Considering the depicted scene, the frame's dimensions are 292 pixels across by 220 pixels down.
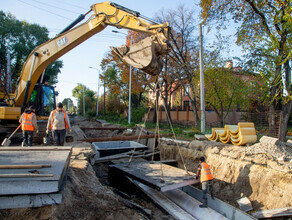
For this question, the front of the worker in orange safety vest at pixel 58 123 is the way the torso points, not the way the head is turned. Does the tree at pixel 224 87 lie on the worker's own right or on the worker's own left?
on the worker's own left

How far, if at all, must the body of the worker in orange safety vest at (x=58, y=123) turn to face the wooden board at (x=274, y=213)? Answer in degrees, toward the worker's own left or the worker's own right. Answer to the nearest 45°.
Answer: approximately 45° to the worker's own left

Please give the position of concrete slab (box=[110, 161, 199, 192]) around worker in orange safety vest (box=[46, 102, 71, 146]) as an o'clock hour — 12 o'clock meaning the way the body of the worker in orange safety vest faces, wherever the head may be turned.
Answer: The concrete slab is roughly at 10 o'clock from the worker in orange safety vest.

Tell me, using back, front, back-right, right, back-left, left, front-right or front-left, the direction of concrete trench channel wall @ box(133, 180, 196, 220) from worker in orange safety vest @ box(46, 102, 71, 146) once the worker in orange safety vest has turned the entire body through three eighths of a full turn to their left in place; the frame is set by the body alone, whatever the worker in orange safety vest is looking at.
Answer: right

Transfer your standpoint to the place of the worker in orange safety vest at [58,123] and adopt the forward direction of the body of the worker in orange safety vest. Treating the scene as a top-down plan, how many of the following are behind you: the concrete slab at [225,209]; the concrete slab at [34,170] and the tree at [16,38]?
1

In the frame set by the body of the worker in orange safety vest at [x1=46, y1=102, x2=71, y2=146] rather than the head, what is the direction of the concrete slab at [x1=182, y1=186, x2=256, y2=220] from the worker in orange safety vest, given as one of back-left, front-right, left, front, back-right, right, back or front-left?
front-left

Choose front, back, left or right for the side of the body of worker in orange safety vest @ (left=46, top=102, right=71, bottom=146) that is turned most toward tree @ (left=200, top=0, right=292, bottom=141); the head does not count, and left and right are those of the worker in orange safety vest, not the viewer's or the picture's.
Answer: left

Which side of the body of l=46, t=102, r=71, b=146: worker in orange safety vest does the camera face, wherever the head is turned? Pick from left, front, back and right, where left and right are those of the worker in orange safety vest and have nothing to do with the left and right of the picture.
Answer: front

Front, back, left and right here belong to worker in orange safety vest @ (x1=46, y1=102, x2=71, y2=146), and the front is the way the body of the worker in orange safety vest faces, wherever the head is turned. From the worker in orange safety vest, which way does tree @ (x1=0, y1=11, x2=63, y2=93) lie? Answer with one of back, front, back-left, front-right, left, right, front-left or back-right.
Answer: back

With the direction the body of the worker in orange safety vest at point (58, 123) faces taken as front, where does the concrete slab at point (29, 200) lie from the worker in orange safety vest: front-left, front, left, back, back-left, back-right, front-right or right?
front

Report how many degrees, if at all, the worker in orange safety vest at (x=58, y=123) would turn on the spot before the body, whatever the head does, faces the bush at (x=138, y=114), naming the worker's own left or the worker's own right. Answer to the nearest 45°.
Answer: approximately 135° to the worker's own left

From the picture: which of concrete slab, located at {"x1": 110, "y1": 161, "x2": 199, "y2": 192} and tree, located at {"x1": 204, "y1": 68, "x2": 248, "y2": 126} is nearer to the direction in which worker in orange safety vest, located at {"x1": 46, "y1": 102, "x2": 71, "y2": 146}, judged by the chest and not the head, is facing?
the concrete slab

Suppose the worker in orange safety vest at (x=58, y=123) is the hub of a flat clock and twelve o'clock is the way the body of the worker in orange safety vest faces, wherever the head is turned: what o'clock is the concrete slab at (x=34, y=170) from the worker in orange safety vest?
The concrete slab is roughly at 12 o'clock from the worker in orange safety vest.
